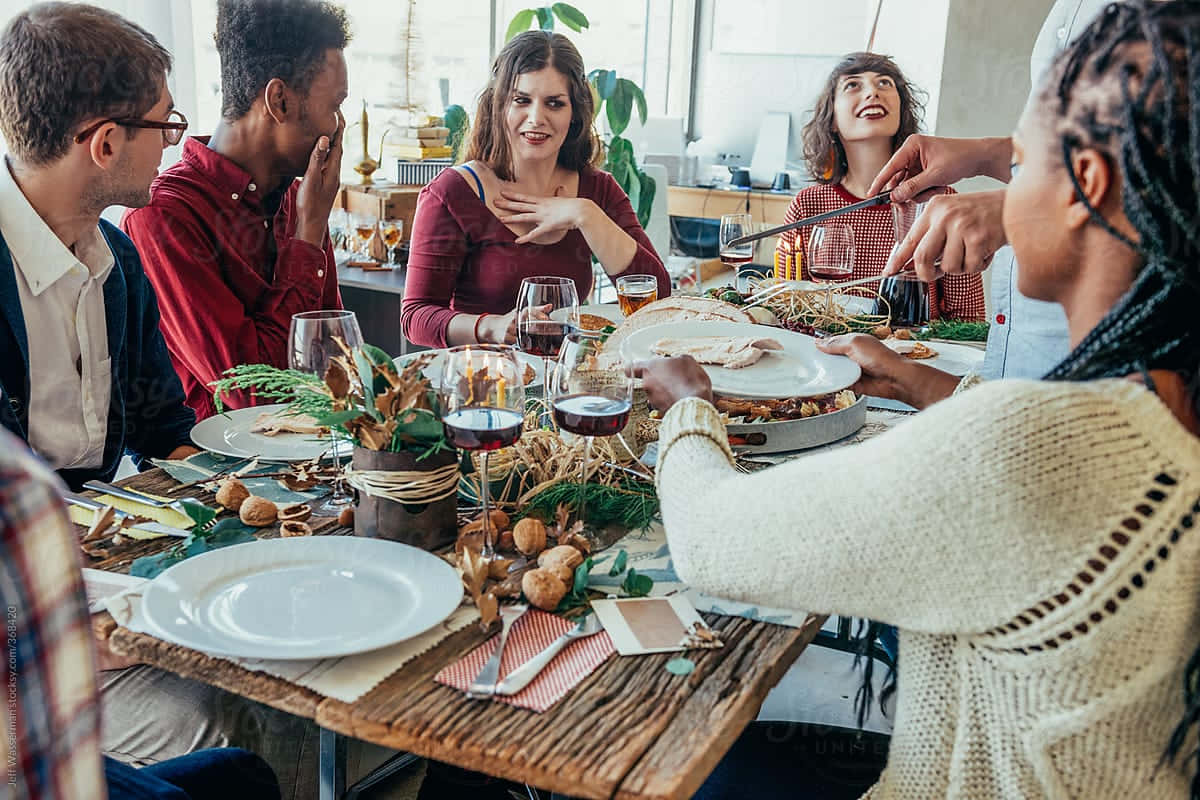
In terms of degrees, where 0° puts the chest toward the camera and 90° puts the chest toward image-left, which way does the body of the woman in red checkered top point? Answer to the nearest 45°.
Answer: approximately 0°

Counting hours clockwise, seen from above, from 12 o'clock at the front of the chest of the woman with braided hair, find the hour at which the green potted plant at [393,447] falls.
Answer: The green potted plant is roughly at 11 o'clock from the woman with braided hair.

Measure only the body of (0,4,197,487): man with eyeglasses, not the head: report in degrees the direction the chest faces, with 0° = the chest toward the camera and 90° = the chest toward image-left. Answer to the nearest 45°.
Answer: approximately 315°

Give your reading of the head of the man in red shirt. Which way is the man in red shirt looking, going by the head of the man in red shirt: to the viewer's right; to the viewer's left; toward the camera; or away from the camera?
to the viewer's right

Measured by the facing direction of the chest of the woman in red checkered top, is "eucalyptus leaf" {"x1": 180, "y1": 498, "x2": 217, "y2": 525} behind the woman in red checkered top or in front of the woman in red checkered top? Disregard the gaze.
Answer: in front

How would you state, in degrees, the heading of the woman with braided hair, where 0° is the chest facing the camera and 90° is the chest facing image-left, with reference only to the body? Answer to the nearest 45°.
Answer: approximately 135°

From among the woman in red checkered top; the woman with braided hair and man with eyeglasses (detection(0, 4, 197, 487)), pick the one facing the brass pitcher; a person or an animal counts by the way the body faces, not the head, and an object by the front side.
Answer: the woman with braided hair

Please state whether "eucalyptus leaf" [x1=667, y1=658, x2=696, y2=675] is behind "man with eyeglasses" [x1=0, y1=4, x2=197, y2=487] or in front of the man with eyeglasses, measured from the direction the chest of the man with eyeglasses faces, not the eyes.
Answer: in front

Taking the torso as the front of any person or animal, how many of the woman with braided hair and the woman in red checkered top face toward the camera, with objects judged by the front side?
1

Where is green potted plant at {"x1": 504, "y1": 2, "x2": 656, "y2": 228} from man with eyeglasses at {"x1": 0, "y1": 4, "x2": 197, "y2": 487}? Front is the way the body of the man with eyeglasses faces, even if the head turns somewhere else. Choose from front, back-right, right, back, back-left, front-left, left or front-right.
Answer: left

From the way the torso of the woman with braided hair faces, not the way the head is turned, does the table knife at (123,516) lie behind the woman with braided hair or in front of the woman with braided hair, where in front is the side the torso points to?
in front

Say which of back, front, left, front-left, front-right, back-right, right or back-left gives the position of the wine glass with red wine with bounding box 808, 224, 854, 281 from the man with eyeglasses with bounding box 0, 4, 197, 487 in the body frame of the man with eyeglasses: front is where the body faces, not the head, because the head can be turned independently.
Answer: front-left

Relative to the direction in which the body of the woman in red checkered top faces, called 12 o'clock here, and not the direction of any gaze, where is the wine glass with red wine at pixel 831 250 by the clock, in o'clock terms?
The wine glass with red wine is roughly at 12 o'clock from the woman in red checkered top.

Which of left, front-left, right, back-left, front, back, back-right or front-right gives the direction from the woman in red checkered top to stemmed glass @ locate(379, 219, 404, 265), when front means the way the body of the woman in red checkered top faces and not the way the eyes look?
right

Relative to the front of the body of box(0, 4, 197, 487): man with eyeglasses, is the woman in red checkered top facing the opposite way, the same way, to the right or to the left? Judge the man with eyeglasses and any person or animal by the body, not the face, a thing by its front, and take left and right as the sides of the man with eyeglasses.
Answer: to the right

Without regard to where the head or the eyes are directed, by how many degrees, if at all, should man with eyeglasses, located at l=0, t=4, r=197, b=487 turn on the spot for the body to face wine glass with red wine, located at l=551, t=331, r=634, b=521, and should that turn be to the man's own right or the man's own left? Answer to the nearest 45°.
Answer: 0° — they already face it

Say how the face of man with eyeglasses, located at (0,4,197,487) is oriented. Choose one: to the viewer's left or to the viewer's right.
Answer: to the viewer's right
